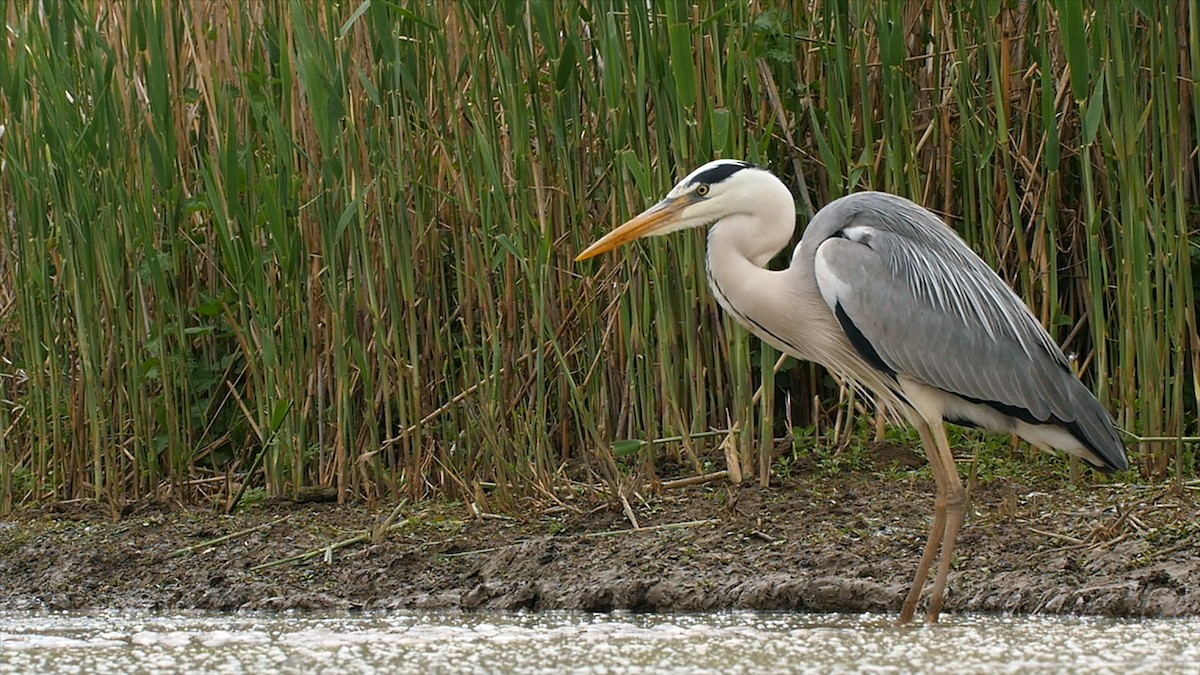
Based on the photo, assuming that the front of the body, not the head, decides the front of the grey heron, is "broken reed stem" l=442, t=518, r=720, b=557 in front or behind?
in front

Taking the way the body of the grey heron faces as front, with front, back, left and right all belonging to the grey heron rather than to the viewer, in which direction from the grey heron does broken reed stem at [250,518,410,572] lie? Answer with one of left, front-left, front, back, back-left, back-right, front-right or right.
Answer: front

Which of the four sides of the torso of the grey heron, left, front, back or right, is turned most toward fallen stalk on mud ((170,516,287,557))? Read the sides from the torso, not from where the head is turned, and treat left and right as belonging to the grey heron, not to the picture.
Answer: front

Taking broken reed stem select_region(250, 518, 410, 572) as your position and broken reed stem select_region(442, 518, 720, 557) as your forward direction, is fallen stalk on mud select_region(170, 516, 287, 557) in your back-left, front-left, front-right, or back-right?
back-left

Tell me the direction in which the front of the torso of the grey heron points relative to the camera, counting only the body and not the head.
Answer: to the viewer's left

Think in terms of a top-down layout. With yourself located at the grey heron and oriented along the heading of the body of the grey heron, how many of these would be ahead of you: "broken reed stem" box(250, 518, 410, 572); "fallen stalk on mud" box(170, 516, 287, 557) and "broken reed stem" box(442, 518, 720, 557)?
3
